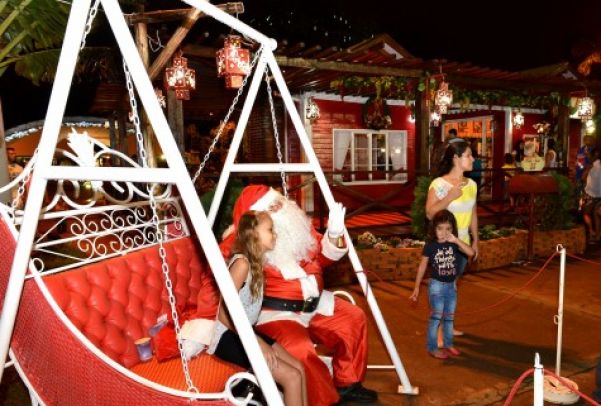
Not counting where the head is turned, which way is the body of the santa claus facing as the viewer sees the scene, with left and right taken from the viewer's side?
facing the viewer and to the right of the viewer

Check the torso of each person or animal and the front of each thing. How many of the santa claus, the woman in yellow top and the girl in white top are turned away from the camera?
0

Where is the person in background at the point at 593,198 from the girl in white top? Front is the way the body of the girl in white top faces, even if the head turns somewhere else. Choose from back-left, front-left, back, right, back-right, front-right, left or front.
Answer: front-left

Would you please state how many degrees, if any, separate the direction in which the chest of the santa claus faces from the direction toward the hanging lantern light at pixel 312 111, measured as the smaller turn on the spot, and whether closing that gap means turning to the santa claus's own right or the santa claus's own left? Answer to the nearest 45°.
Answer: approximately 135° to the santa claus's own left

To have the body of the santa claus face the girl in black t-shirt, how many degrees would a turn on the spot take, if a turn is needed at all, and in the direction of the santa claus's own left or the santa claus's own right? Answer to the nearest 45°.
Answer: approximately 90° to the santa claus's own left

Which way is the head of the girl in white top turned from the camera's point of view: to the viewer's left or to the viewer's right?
to the viewer's right

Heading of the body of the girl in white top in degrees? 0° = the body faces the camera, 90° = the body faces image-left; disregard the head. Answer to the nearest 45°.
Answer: approximately 270°
